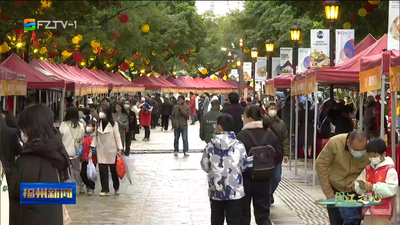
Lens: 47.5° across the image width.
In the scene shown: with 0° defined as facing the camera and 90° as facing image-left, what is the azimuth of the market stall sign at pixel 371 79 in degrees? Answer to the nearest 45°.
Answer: approximately 45°
